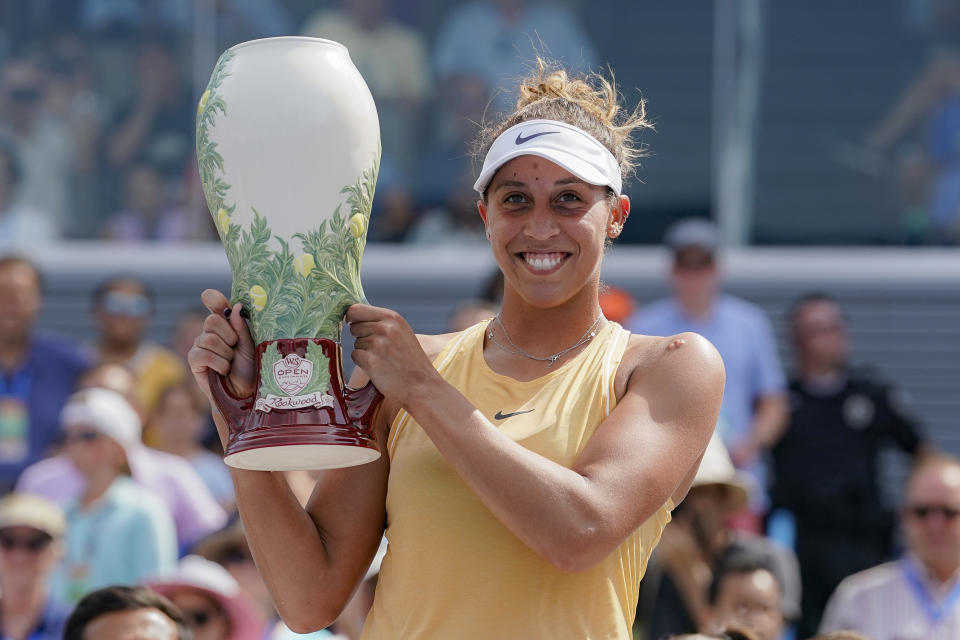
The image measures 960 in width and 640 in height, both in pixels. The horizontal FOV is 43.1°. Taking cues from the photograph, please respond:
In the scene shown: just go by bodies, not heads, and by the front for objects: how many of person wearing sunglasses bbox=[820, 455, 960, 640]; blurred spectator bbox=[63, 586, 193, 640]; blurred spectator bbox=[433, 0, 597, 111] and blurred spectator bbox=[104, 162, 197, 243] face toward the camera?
4

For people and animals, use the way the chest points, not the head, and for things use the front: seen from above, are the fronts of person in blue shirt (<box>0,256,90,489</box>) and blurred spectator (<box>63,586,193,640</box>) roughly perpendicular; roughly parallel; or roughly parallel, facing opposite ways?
roughly parallel

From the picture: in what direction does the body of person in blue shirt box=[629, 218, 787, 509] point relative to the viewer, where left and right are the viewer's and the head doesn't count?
facing the viewer

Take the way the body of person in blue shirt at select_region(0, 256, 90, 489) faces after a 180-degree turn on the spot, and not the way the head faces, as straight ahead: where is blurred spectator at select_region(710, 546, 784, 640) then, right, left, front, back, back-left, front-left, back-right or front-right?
back-right

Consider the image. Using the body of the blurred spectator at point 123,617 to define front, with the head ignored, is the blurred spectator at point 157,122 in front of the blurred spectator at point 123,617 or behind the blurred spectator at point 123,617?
behind

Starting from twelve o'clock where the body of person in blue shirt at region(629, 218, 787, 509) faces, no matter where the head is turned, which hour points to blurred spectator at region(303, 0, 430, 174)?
The blurred spectator is roughly at 4 o'clock from the person in blue shirt.

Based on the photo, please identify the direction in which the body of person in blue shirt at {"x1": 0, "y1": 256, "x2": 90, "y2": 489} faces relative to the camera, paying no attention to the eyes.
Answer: toward the camera

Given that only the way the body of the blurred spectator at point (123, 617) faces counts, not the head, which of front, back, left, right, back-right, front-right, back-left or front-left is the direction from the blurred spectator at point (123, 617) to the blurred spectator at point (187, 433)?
back

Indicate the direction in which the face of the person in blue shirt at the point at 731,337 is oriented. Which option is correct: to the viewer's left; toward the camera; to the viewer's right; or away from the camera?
toward the camera

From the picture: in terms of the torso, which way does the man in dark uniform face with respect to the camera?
toward the camera

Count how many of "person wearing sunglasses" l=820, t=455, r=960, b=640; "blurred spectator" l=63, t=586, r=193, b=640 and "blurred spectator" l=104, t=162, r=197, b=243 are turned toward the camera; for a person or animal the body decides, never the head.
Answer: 3

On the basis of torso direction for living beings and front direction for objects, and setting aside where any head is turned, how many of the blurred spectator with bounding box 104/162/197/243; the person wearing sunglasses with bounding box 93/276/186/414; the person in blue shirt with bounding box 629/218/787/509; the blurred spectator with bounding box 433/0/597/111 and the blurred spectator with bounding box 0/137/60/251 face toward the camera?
5
